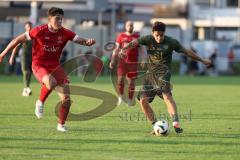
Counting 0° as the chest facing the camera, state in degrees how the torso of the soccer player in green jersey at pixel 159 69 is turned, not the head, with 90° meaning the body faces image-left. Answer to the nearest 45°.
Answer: approximately 0°

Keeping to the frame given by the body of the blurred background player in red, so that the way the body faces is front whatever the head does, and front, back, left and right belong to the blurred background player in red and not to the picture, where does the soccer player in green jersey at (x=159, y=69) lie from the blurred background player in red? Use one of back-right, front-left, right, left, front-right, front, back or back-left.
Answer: front

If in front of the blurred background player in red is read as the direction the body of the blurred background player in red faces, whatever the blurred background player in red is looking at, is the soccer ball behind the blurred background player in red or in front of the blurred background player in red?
in front

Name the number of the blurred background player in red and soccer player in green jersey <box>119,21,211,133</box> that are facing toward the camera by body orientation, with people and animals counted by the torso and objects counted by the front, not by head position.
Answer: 2

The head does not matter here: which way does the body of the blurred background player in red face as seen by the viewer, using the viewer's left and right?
facing the viewer
